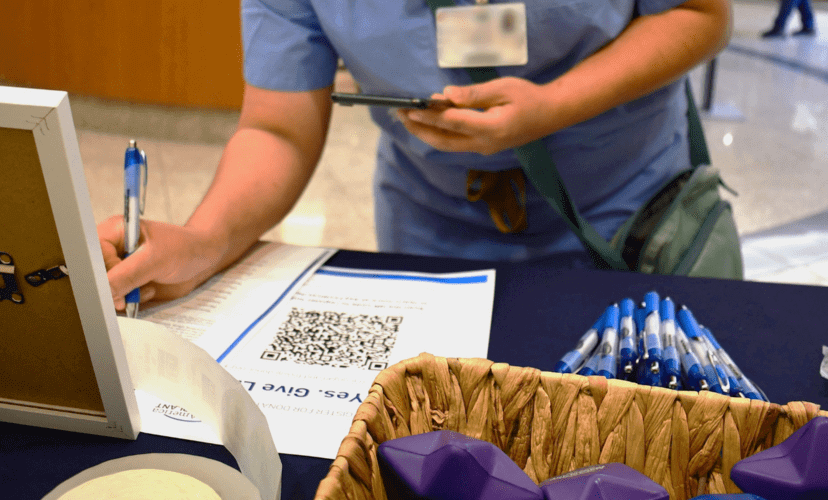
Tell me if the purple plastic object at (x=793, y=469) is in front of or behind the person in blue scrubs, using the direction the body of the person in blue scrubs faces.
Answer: in front

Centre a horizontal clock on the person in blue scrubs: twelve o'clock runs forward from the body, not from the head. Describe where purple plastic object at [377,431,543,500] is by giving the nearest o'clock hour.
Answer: The purple plastic object is roughly at 12 o'clock from the person in blue scrubs.

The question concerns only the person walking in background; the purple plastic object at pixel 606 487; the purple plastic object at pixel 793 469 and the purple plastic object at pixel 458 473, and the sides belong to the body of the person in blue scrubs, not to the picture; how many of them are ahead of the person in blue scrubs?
3

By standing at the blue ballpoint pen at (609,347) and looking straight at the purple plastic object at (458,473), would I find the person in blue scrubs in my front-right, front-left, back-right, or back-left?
back-right

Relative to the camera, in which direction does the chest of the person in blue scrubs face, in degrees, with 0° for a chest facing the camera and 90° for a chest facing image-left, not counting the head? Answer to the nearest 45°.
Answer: approximately 0°

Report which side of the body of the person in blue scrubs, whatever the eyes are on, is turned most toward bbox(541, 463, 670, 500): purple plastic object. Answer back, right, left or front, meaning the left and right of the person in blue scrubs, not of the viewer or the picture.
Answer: front
